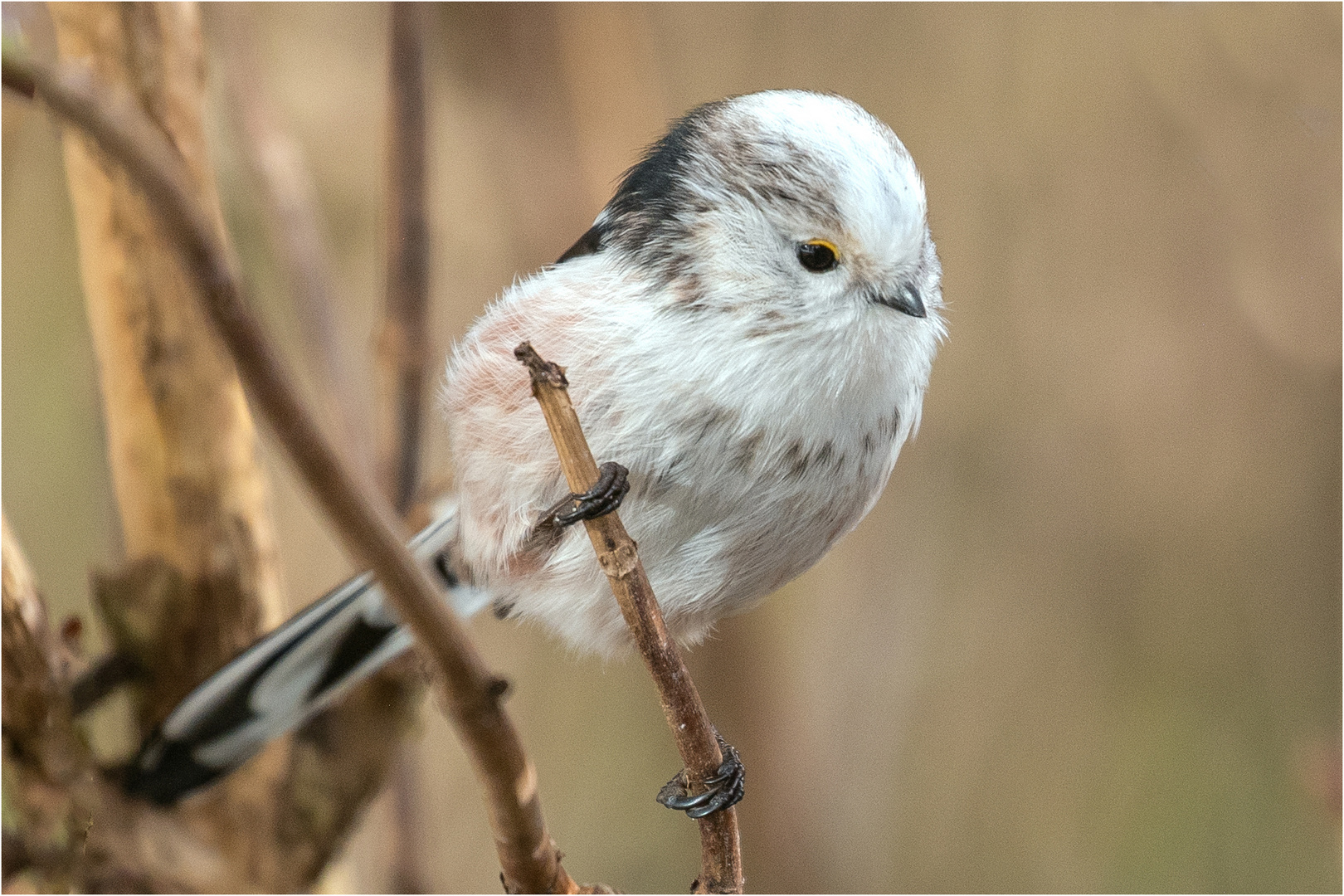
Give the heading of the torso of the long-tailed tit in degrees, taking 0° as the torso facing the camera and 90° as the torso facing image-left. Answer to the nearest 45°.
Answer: approximately 315°

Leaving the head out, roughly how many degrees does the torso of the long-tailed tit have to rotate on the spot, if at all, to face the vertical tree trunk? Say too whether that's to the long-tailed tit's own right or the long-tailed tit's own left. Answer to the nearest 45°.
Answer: approximately 180°

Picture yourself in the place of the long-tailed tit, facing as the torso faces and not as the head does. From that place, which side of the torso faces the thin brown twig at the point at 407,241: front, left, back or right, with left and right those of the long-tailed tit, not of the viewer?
back

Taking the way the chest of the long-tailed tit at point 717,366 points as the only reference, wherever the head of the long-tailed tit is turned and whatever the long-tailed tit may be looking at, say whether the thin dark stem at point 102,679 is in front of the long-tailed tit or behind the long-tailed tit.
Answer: behind

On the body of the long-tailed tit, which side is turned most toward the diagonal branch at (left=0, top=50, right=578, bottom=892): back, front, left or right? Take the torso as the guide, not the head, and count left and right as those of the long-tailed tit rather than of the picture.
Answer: right
